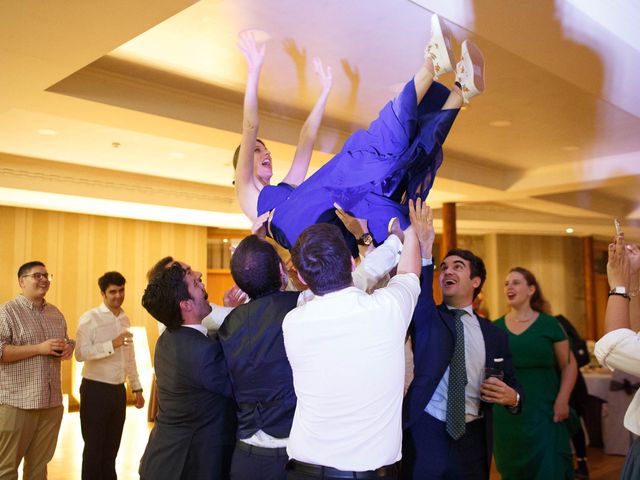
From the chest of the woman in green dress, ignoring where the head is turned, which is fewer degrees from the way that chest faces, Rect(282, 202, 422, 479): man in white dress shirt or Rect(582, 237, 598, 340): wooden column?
the man in white dress shirt

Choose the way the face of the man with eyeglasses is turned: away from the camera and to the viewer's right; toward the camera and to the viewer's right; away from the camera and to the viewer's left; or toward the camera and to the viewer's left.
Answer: toward the camera and to the viewer's right

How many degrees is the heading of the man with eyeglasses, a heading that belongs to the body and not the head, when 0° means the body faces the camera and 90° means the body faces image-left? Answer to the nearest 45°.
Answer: approximately 315°

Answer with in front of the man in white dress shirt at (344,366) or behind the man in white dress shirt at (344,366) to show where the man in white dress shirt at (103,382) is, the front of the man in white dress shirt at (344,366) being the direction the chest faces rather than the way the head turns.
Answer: in front

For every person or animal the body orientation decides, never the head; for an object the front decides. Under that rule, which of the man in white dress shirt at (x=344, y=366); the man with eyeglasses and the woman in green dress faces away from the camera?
the man in white dress shirt

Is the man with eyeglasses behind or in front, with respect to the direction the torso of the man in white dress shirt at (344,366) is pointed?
in front

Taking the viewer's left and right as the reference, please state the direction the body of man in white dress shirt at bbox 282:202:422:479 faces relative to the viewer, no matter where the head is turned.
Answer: facing away from the viewer

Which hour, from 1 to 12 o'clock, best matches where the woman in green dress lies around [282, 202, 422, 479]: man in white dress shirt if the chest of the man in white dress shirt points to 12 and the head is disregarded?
The woman in green dress is roughly at 1 o'clock from the man in white dress shirt.

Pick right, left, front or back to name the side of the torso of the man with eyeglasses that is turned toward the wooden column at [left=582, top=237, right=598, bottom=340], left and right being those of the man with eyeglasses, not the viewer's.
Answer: left

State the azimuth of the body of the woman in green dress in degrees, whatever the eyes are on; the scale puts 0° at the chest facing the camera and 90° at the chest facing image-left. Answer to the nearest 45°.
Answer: approximately 45°

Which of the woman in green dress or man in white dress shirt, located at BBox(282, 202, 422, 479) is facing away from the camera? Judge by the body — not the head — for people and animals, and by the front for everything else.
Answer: the man in white dress shirt
